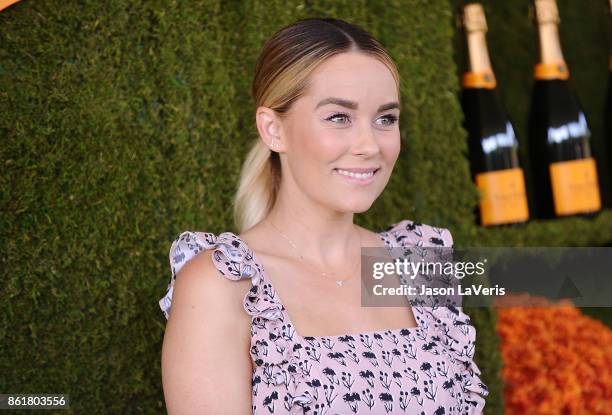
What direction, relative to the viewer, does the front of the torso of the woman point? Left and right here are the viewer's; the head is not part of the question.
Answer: facing the viewer and to the right of the viewer

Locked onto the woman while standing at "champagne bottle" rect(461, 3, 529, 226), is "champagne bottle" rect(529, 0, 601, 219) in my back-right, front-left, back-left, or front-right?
back-left

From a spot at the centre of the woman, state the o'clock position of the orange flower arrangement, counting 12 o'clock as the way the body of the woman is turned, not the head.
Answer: The orange flower arrangement is roughly at 9 o'clock from the woman.

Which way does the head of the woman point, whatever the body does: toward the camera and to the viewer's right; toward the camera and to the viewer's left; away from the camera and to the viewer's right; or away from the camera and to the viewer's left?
toward the camera and to the viewer's right

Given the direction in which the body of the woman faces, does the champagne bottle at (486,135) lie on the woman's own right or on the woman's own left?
on the woman's own left

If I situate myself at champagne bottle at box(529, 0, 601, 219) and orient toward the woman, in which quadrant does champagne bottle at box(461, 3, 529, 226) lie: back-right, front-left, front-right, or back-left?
front-right

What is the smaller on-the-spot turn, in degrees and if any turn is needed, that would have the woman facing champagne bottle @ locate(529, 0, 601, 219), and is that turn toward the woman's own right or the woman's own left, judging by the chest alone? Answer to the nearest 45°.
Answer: approximately 90° to the woman's own left
